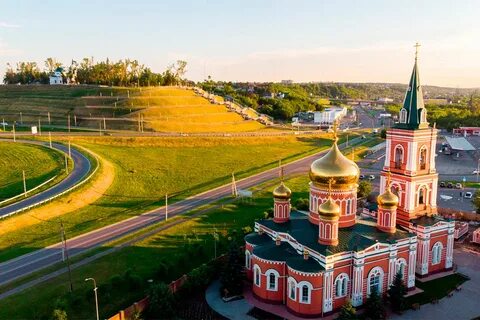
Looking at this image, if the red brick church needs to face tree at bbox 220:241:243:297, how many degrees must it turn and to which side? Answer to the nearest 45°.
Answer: approximately 135° to its left

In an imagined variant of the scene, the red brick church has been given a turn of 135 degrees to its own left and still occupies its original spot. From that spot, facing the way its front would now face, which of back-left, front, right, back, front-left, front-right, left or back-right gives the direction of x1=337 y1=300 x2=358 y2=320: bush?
left

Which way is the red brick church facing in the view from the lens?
facing away from the viewer and to the right of the viewer

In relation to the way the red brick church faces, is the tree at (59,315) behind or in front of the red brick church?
behind

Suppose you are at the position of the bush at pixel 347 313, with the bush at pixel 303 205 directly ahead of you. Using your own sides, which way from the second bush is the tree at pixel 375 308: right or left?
right

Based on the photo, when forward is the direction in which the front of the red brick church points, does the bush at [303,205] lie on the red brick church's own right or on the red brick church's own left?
on the red brick church's own left

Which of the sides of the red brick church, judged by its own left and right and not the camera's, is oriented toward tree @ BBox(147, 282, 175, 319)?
back
